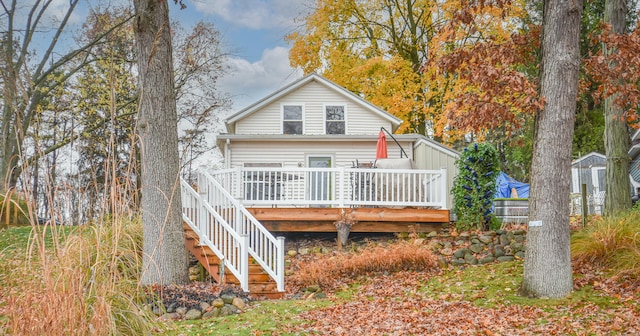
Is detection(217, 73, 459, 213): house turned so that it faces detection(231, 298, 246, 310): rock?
yes

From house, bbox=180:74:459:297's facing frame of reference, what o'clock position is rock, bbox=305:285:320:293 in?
The rock is roughly at 12 o'clock from the house.

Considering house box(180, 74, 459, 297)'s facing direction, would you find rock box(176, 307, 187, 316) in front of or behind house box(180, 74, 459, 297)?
in front

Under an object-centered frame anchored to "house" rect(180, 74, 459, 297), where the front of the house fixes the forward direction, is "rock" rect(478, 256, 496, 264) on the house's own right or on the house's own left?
on the house's own left

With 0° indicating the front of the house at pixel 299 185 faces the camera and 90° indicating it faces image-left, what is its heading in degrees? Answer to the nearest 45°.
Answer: approximately 0°

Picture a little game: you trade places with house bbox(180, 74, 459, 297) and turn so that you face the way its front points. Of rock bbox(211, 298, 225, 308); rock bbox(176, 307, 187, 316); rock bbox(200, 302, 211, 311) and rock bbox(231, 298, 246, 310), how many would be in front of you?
4

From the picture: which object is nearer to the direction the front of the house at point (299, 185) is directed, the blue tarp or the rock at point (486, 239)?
the rock

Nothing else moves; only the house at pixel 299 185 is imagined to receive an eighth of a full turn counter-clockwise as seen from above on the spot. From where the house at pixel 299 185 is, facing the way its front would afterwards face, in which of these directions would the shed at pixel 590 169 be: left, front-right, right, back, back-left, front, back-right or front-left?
left

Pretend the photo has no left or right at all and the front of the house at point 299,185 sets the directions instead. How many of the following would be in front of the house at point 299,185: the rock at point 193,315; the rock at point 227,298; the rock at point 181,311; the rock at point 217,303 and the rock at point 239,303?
5

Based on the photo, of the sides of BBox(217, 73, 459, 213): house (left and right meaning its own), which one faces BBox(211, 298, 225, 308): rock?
front

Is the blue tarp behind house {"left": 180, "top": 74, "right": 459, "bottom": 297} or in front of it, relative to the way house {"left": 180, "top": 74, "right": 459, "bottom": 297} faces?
behind

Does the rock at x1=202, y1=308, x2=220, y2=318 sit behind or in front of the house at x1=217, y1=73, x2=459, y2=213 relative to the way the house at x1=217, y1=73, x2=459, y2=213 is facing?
in front

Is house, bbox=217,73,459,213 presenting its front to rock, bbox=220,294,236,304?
yes

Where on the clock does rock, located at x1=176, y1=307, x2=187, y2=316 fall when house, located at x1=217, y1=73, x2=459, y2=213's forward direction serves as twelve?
The rock is roughly at 12 o'clock from the house.
